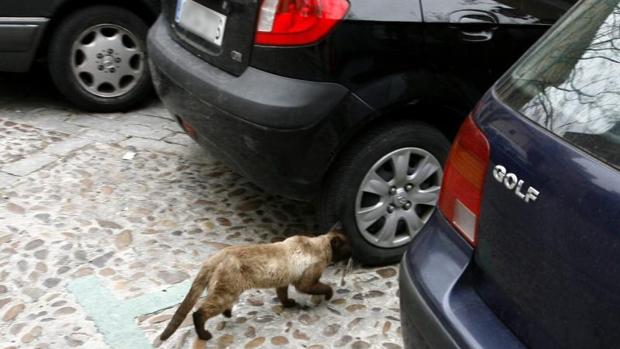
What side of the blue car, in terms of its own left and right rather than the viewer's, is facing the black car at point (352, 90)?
left

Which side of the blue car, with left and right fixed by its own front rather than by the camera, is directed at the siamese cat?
left

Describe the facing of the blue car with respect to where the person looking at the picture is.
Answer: facing away from the viewer and to the right of the viewer

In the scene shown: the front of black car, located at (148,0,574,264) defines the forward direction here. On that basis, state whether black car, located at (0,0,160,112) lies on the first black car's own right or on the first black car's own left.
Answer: on the first black car's own left

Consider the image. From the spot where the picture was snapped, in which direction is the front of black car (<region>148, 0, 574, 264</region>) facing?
facing away from the viewer and to the right of the viewer
